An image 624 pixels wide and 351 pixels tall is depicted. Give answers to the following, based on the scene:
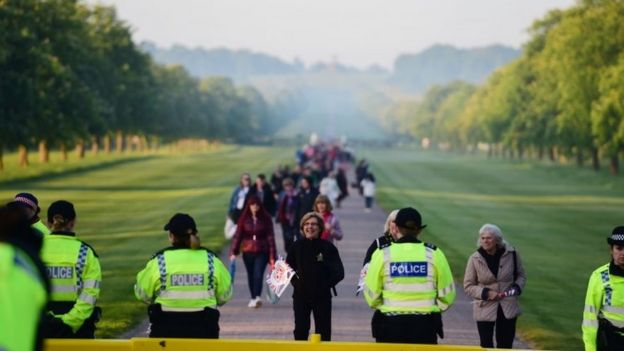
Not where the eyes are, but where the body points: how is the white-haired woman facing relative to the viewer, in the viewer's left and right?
facing the viewer

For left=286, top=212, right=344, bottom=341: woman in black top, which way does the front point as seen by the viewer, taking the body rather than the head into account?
toward the camera

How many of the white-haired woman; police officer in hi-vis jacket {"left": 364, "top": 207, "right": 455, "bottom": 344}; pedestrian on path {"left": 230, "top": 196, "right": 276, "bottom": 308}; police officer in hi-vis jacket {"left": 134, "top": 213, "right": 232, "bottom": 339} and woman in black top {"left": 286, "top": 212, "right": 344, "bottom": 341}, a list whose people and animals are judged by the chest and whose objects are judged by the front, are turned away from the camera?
2

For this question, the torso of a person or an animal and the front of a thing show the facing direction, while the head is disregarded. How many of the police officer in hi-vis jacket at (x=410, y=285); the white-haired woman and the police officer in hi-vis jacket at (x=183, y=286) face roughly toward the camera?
1

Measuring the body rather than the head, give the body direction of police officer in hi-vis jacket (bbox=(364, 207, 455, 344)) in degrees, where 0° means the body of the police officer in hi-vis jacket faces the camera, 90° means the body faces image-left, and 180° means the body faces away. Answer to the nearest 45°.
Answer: approximately 180°

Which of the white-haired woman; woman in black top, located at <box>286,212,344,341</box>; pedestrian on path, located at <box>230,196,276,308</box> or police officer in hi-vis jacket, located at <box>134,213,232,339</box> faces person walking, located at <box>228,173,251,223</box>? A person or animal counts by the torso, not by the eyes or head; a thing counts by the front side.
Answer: the police officer in hi-vis jacket

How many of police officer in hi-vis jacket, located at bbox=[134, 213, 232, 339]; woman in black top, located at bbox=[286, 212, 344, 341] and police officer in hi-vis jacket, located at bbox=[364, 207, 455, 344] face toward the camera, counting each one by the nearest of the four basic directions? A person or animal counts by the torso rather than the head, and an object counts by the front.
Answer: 1

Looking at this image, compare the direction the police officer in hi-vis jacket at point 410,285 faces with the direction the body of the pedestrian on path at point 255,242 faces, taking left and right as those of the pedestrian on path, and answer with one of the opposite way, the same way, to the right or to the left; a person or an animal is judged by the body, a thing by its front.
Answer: the opposite way

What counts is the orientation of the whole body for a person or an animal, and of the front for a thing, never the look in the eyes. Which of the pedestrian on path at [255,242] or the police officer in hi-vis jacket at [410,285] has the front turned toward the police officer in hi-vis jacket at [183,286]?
the pedestrian on path

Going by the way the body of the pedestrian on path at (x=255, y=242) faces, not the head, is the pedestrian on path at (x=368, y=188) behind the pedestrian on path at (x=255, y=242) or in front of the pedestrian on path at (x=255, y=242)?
behind

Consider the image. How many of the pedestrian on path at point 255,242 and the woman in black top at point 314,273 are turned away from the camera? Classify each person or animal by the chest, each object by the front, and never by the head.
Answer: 0

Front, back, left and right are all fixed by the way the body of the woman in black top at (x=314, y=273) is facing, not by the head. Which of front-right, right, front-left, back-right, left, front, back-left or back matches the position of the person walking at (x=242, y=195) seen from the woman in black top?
back
